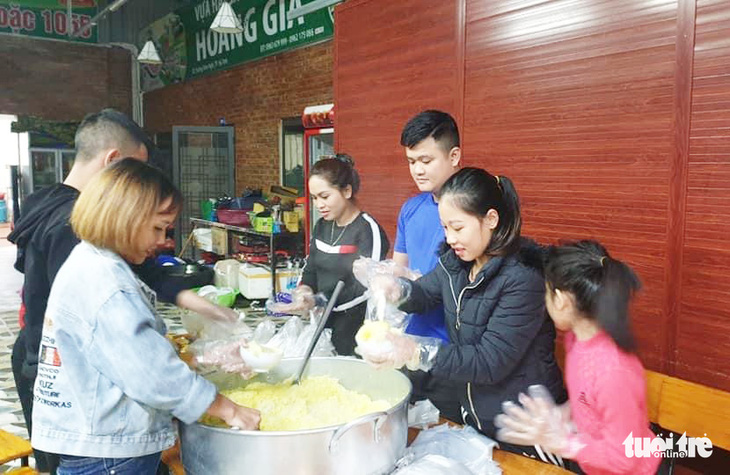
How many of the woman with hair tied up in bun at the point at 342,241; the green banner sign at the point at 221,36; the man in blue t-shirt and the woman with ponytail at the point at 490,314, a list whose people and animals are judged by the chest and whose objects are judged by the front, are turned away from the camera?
0

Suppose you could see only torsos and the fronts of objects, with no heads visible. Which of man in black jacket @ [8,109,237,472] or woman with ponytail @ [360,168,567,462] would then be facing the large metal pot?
the woman with ponytail

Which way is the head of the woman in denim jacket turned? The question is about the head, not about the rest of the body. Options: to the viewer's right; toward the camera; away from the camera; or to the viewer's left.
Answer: to the viewer's right

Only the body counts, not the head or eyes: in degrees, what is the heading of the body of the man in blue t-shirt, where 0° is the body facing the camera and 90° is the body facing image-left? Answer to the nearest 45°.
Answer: approximately 45°

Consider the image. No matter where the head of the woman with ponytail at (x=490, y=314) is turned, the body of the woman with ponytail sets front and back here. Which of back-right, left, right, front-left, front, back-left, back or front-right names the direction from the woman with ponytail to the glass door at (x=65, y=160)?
right

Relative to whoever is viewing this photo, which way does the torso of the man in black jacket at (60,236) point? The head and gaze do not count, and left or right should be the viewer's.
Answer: facing away from the viewer and to the right of the viewer

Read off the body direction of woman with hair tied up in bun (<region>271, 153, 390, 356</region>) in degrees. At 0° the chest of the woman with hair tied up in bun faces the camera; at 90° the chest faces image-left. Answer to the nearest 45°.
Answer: approximately 45°

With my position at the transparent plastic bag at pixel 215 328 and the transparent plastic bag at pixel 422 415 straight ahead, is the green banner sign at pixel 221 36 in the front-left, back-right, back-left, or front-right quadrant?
back-left

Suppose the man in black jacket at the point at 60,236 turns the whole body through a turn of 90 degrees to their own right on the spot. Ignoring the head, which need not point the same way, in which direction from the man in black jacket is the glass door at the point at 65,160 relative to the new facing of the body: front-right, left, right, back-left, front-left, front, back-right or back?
back-left

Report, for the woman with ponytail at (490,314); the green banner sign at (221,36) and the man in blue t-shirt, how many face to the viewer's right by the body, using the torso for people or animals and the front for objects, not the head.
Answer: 0

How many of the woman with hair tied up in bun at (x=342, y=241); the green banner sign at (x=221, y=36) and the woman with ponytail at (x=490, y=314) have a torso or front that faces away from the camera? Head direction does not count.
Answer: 0

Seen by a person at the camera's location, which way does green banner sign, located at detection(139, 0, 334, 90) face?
facing the viewer and to the left of the viewer

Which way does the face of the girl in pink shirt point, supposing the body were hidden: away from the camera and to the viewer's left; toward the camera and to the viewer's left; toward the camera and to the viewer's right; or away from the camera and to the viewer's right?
away from the camera and to the viewer's left

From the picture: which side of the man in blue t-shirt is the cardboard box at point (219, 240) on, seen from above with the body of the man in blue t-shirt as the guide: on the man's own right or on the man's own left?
on the man's own right

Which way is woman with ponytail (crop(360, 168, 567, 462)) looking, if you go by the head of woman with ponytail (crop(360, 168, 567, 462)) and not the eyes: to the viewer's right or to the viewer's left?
to the viewer's left
